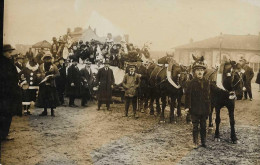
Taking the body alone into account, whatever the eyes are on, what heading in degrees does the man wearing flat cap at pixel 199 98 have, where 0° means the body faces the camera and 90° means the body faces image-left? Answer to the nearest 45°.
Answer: approximately 0°

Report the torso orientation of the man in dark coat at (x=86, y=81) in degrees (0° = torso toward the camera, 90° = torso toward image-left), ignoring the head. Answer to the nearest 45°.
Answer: approximately 0°

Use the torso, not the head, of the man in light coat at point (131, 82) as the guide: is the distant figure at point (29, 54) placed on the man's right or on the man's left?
on the man's right

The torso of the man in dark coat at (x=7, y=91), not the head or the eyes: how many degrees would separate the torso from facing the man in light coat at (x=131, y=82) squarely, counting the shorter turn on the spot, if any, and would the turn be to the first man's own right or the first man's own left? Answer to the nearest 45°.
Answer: approximately 45° to the first man's own left
